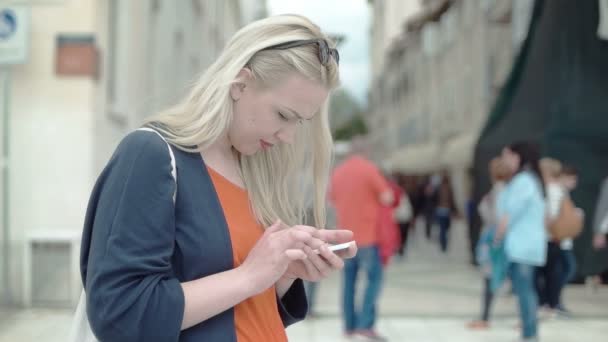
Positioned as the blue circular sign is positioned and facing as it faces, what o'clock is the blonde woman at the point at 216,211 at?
The blonde woman is roughly at 12 o'clock from the blue circular sign.

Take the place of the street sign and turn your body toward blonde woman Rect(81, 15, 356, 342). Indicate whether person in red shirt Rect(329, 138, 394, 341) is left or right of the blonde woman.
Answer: left

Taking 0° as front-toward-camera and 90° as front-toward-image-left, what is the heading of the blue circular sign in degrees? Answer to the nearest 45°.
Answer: approximately 0°

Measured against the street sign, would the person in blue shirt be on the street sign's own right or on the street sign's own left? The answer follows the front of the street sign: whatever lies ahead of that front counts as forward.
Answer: on the street sign's own left

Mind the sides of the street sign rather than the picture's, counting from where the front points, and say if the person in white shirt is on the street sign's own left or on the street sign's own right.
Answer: on the street sign's own left

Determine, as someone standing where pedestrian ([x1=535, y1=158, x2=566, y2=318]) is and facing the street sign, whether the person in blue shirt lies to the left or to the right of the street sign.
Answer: left

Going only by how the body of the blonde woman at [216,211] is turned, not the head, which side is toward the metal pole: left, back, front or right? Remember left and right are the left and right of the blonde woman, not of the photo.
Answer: back

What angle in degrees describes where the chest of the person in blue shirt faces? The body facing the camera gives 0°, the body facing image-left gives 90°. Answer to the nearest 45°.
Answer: approximately 90°

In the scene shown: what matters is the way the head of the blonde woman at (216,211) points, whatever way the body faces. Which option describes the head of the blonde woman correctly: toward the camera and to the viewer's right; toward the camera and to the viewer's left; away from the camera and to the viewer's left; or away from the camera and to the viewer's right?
toward the camera and to the viewer's right

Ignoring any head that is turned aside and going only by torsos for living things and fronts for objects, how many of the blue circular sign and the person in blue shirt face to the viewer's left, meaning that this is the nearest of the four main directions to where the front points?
1

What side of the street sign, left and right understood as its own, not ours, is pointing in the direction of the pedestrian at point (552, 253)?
left

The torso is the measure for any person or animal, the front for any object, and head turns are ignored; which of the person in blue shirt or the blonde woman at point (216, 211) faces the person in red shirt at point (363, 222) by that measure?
the person in blue shirt

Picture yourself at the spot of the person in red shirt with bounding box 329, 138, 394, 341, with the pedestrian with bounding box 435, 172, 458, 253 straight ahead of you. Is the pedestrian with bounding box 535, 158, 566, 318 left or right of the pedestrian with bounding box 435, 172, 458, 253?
right

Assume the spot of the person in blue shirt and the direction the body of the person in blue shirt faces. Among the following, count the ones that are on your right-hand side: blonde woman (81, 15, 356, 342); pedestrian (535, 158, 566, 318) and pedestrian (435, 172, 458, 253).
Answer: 2
